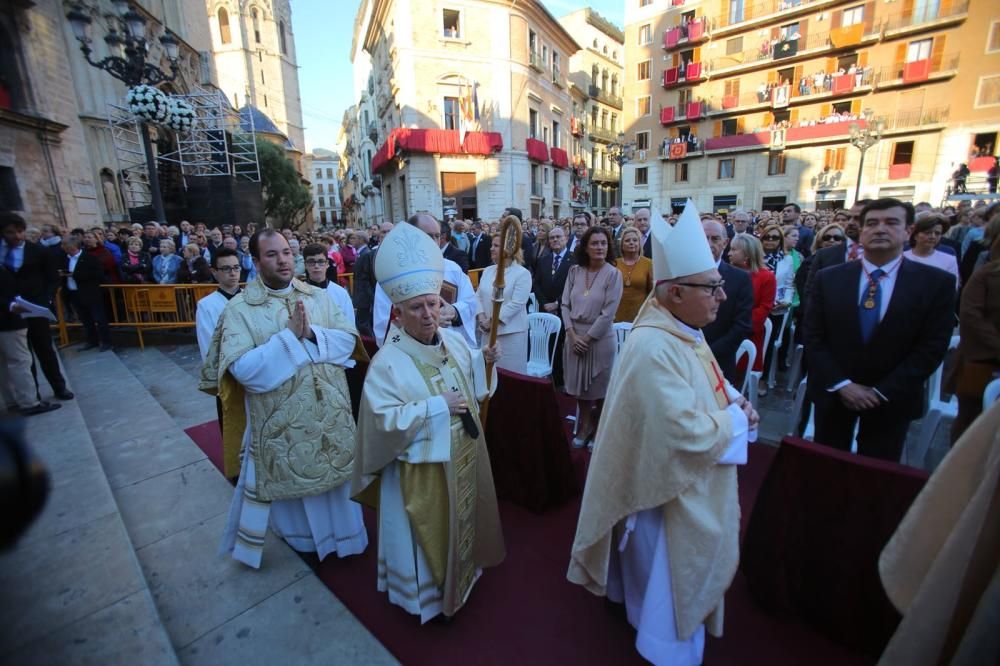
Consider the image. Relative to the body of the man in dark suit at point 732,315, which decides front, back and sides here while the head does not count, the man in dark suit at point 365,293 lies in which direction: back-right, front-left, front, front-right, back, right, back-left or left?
front-right

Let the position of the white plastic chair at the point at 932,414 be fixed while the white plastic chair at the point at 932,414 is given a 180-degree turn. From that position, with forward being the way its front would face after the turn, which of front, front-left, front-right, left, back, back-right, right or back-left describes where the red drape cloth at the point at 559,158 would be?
left

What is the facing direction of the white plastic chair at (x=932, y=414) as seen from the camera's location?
facing the viewer and to the left of the viewer

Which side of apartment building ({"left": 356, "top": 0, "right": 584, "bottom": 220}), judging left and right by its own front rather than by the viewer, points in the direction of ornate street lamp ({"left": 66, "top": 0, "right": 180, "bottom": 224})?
front

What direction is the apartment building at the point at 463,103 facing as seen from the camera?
toward the camera

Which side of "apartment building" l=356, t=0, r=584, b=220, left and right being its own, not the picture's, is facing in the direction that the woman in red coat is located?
front

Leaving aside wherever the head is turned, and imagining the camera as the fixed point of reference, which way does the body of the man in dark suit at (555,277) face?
toward the camera

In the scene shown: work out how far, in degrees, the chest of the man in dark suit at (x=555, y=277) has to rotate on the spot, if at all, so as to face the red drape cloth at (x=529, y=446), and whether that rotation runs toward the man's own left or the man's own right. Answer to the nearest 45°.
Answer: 0° — they already face it

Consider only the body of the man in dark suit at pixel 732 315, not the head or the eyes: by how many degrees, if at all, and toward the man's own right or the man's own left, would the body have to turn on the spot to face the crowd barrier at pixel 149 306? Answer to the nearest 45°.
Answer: approximately 45° to the man's own right

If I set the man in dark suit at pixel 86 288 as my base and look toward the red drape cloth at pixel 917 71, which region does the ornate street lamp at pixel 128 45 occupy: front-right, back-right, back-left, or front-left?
front-left

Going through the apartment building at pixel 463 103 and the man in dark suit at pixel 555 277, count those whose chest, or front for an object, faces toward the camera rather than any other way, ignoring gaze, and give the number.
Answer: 2

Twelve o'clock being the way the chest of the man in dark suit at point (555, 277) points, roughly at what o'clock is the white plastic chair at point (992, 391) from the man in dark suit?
The white plastic chair is roughly at 11 o'clock from the man in dark suit.

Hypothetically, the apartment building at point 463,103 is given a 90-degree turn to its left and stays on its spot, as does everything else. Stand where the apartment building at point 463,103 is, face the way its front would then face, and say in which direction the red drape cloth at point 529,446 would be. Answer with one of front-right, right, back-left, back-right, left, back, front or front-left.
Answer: right
